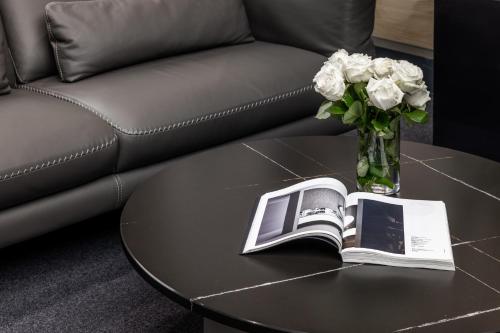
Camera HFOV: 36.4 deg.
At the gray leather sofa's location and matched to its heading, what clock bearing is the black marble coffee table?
The black marble coffee table is roughly at 1 o'clock from the gray leather sofa.

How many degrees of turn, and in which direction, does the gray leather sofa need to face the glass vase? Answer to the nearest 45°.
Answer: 0° — it already faces it

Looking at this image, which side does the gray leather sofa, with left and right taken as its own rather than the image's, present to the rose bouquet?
front

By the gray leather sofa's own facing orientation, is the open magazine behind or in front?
in front

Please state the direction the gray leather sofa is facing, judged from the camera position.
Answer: facing the viewer and to the right of the viewer
